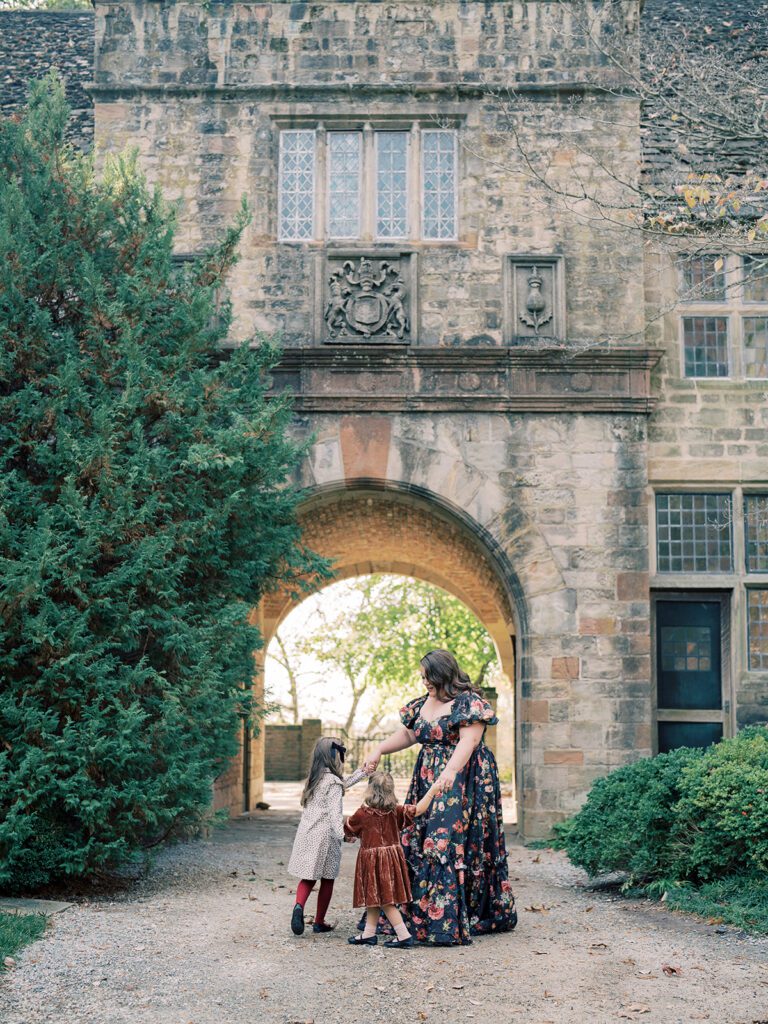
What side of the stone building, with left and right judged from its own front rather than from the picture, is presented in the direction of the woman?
front

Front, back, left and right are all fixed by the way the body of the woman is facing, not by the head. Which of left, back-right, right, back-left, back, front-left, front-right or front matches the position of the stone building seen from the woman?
back-right

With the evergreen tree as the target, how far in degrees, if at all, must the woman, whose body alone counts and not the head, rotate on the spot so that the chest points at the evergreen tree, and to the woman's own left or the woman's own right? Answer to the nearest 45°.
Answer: approximately 90° to the woman's own right

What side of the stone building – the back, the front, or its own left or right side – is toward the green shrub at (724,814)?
front

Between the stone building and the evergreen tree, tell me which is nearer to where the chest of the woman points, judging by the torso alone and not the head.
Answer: the evergreen tree

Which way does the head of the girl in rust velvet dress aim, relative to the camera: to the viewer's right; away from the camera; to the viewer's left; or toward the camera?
away from the camera

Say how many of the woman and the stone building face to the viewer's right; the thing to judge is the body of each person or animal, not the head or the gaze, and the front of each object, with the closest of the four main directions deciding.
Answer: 0

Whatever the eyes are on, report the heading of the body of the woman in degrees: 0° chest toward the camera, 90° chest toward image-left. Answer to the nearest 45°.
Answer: approximately 45°

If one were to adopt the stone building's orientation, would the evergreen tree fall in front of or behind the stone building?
in front

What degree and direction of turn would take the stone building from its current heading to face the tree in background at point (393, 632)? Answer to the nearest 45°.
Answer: approximately 180°

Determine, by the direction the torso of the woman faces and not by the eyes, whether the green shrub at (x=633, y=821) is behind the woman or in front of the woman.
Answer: behind

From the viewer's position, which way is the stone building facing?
facing the viewer
